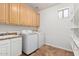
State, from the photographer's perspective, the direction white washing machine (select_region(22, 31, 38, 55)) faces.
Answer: facing the viewer and to the right of the viewer
